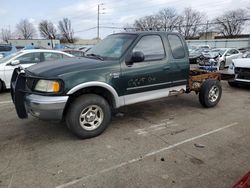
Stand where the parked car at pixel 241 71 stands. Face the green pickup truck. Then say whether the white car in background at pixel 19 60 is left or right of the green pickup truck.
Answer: right

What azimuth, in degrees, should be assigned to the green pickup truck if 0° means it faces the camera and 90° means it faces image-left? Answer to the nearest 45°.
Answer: approximately 45°

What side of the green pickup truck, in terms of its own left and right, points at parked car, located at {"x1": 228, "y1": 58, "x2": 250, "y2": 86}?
back

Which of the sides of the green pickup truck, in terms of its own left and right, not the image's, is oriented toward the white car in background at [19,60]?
right
